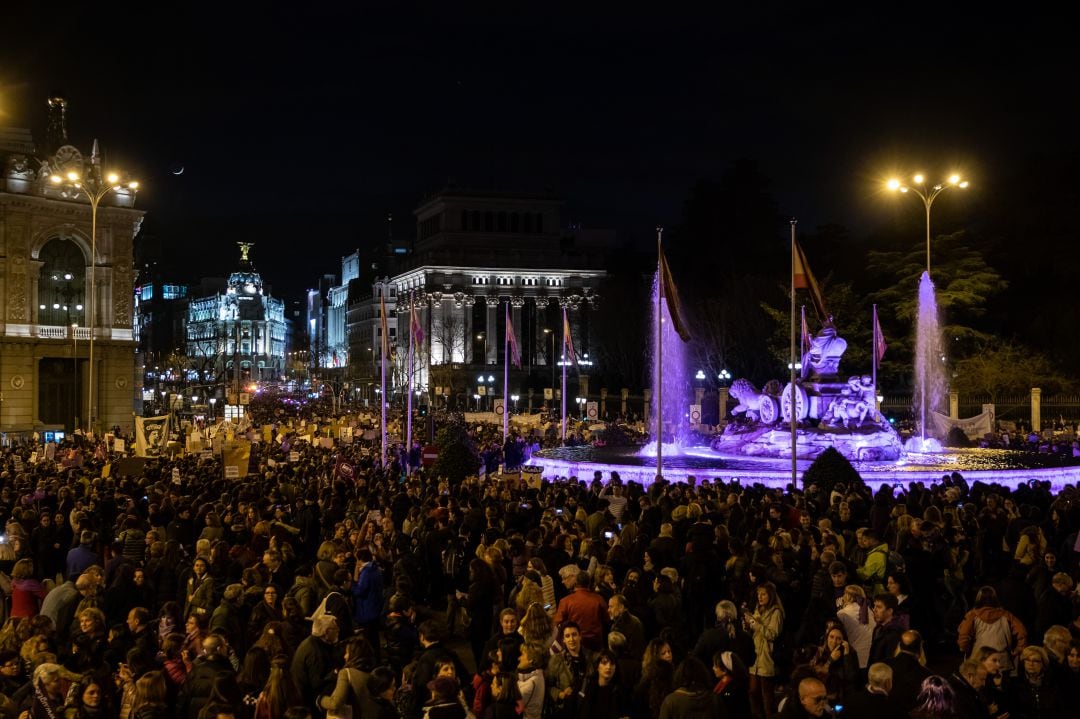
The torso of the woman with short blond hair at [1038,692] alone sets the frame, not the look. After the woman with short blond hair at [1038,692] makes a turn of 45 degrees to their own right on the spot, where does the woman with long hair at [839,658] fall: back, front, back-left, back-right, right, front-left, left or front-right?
front-right

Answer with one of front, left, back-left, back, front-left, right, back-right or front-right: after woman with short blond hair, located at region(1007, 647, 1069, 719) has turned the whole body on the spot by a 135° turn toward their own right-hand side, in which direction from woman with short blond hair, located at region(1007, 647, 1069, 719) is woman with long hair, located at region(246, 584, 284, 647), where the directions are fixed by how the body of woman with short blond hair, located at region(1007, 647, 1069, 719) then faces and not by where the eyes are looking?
front-left

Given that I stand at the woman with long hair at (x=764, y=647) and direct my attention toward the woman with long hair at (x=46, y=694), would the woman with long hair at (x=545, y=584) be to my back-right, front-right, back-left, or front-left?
front-right

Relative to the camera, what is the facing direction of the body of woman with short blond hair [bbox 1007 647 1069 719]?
toward the camera

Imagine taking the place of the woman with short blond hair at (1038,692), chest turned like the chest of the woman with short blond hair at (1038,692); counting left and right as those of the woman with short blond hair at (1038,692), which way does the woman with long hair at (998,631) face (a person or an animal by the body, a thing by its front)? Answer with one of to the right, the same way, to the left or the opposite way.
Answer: the opposite way

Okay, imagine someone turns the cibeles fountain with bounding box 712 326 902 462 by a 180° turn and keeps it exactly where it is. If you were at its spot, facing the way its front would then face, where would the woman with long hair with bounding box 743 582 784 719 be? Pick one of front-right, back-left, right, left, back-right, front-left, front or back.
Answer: front-right

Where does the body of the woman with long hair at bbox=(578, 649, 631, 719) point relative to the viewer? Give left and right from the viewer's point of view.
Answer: facing the viewer
